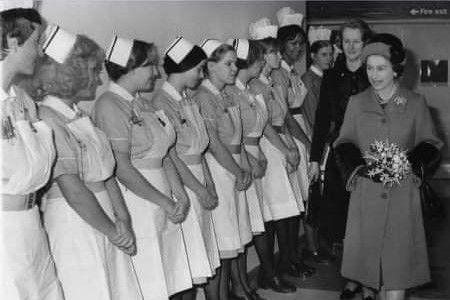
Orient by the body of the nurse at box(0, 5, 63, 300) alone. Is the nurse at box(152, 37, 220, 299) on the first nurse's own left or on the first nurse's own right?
on the first nurse's own left

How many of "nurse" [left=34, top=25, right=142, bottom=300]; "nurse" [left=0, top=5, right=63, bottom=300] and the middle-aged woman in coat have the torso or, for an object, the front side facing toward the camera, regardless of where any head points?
1

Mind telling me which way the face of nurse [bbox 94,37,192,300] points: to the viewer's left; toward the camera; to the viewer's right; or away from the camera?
to the viewer's right

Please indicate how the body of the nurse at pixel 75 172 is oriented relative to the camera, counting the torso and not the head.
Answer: to the viewer's right

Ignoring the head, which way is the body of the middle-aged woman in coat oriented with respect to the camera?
toward the camera

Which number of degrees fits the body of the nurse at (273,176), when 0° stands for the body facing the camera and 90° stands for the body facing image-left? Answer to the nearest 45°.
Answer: approximately 315°

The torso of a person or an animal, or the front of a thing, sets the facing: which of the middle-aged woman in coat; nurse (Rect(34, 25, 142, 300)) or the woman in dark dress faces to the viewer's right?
the nurse

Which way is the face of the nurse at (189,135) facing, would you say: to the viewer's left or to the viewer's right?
to the viewer's right

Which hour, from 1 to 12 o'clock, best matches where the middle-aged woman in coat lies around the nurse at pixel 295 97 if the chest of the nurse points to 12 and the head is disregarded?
The middle-aged woman in coat is roughly at 1 o'clock from the nurse.

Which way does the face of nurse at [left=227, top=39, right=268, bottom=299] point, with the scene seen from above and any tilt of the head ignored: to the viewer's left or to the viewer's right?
to the viewer's right

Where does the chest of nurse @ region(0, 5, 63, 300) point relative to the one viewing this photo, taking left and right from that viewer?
facing to the right of the viewer

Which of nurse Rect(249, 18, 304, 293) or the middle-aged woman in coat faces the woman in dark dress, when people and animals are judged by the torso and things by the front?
the nurse

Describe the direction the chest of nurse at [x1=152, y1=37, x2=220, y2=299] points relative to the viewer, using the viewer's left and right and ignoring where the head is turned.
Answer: facing the viewer and to the right of the viewer

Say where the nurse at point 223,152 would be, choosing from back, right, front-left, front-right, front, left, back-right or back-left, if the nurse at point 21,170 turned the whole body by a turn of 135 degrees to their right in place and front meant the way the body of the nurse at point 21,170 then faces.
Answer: back
